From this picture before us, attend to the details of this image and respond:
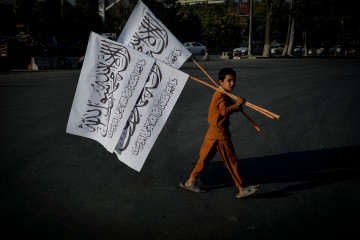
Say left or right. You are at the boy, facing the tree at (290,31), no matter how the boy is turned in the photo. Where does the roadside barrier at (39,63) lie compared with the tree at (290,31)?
left

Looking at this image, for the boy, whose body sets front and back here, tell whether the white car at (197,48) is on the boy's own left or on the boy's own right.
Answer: on the boy's own left

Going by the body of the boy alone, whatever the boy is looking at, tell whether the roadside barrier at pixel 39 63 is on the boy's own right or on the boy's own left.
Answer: on the boy's own left

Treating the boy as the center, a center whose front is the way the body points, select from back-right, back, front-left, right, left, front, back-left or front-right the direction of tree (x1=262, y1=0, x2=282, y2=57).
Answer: left

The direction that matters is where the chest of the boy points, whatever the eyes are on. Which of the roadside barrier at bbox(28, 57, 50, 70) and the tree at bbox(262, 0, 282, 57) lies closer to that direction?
the tree

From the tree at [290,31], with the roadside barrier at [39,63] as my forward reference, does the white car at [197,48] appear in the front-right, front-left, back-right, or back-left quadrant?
front-right

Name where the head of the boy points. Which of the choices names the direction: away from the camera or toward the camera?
toward the camera

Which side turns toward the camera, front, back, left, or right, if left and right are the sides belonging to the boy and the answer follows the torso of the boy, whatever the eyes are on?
right

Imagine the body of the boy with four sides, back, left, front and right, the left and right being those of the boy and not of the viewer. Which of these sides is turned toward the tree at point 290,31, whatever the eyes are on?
left

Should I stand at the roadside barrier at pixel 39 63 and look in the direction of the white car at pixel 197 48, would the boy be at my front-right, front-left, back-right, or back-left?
back-right

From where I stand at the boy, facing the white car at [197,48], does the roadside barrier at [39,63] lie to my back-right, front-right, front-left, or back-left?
front-left
